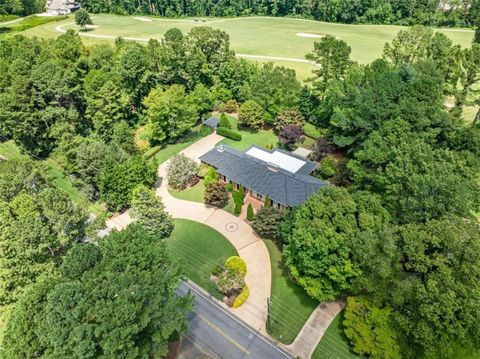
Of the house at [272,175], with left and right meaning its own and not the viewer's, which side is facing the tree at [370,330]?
left

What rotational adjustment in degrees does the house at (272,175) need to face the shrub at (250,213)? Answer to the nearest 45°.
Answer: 0° — it already faces it

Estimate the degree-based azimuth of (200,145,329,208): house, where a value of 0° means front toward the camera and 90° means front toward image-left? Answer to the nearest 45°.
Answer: approximately 45°

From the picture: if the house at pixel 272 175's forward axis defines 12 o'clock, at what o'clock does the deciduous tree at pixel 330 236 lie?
The deciduous tree is roughly at 10 o'clock from the house.

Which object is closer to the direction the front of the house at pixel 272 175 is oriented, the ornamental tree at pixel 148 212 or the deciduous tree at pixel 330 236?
the ornamental tree

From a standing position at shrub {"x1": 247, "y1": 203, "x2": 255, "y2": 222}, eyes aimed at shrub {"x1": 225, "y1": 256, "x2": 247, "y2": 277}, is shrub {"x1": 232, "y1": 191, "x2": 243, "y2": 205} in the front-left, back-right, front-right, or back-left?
back-right

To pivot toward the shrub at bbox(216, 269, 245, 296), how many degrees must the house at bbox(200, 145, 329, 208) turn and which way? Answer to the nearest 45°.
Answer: approximately 45° to its left

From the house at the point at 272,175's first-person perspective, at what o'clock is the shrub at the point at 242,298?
The shrub is roughly at 11 o'clock from the house.

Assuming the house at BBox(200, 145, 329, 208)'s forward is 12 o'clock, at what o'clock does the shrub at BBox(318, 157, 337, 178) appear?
The shrub is roughly at 7 o'clock from the house.
